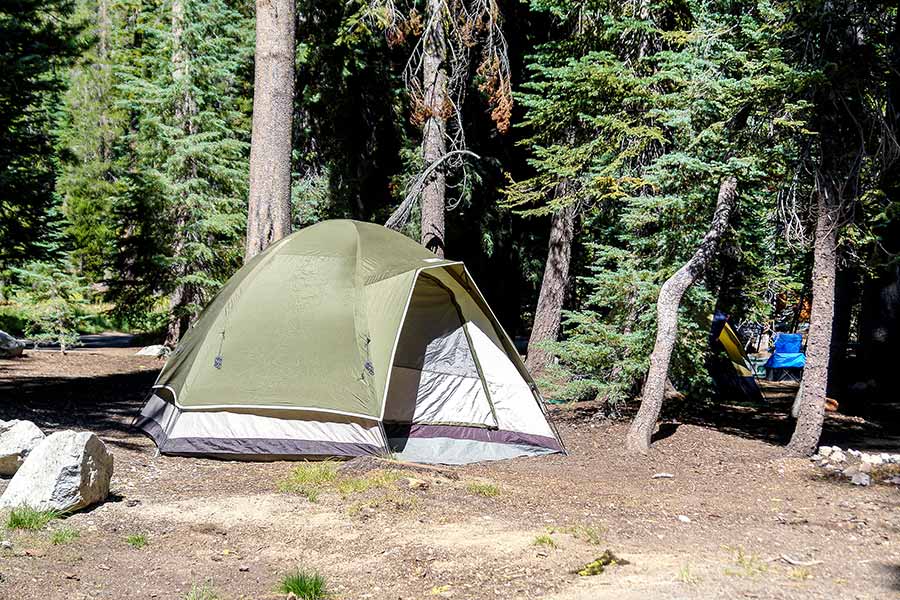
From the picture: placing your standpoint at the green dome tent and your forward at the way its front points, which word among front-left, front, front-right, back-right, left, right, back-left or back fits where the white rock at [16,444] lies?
right

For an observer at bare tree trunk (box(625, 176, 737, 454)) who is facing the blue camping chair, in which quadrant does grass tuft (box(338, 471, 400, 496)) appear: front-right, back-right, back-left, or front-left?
back-left

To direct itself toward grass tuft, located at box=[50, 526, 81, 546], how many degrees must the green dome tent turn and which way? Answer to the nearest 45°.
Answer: approximately 90° to its right

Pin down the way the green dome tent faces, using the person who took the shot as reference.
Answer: facing the viewer and to the right of the viewer

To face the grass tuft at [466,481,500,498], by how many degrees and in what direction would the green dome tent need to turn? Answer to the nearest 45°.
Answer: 0° — it already faces it

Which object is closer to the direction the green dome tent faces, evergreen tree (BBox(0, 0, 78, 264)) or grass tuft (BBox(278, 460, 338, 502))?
the grass tuft

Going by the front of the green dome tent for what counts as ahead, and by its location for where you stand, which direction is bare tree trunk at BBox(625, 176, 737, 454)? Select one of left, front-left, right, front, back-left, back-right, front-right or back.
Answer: front-left

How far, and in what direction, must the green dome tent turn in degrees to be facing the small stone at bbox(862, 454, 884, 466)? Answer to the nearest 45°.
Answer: approximately 45° to its left

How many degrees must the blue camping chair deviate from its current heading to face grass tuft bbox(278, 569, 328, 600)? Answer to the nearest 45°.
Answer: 0° — it already faces it

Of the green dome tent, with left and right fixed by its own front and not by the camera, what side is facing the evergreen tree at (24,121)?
back

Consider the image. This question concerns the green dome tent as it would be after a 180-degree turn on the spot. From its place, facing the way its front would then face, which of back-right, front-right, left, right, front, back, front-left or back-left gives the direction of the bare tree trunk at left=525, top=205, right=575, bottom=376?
right

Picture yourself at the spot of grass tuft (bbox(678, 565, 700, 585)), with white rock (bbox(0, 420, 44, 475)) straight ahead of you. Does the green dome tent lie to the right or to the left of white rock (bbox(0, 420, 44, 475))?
right

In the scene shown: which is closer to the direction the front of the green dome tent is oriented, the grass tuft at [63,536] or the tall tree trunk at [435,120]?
the grass tuft

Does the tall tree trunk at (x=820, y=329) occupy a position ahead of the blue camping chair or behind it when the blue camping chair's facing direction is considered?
ahead

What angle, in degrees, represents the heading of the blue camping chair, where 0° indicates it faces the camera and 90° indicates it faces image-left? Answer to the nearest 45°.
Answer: approximately 0°

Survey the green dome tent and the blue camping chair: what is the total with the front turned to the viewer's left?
0

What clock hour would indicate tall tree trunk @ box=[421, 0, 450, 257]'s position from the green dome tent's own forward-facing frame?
The tall tree trunk is roughly at 8 o'clock from the green dome tent.

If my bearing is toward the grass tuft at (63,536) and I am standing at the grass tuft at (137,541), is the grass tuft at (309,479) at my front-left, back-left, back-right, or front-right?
back-right
